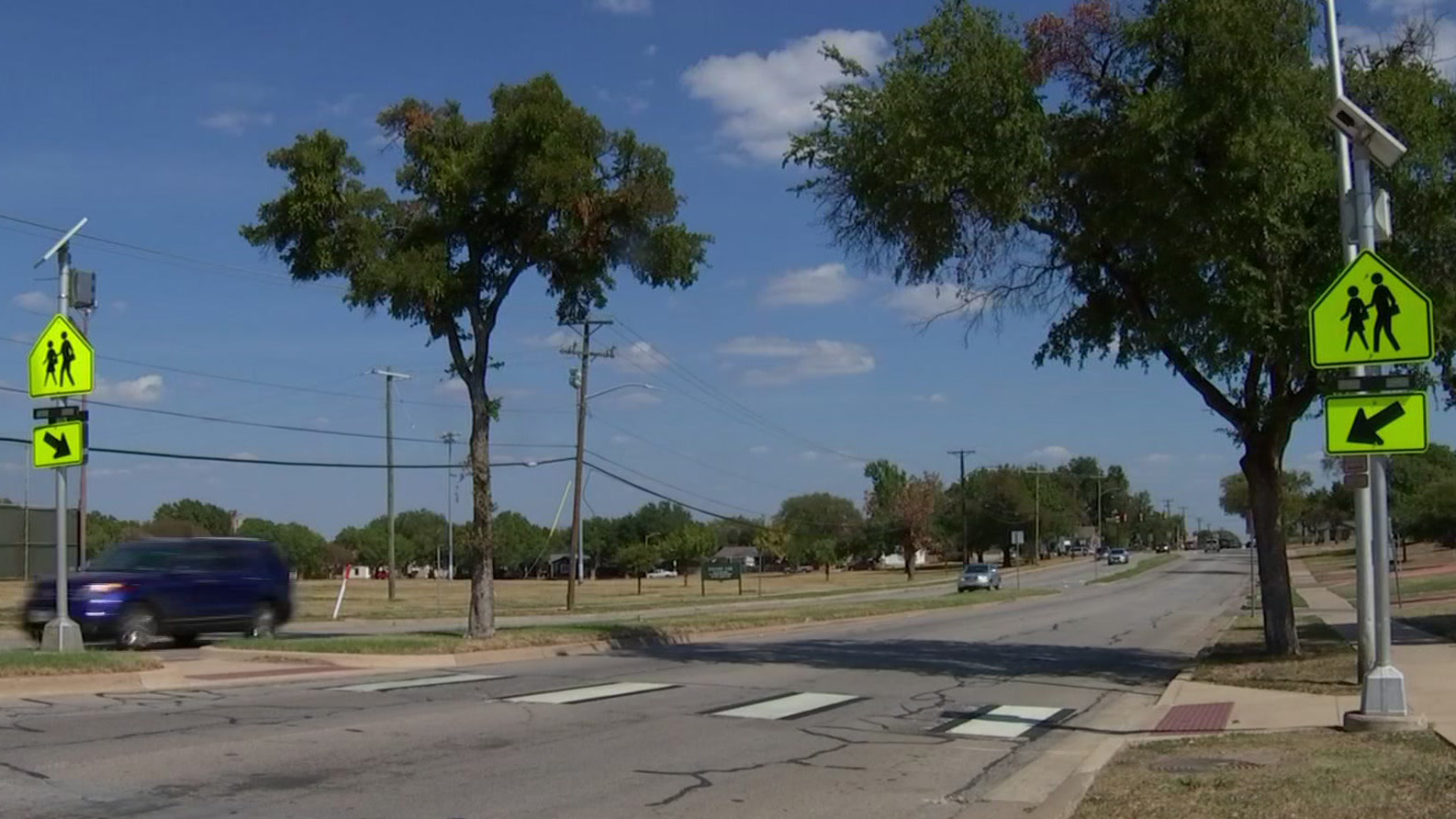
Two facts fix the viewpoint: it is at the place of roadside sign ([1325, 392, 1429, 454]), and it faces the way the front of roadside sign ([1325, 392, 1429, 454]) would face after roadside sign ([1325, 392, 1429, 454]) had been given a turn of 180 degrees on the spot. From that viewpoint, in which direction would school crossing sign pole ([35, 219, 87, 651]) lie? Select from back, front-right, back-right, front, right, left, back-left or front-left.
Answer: left

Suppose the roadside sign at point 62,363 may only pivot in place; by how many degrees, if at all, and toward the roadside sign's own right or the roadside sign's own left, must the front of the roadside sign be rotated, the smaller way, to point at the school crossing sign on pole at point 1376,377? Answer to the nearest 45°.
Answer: approximately 90° to the roadside sign's own left

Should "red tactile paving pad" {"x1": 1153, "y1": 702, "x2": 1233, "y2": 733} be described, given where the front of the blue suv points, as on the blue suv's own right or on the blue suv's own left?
on the blue suv's own left

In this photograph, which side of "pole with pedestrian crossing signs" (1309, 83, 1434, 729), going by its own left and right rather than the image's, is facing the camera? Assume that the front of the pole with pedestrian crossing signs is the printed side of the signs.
front

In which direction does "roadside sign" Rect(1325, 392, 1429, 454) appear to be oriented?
toward the camera

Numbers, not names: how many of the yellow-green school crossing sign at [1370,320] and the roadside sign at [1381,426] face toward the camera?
2

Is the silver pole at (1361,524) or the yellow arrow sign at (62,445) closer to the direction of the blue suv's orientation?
the yellow arrow sign

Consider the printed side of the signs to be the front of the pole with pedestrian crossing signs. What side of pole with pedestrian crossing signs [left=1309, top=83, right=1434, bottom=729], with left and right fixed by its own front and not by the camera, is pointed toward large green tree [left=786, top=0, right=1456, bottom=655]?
back

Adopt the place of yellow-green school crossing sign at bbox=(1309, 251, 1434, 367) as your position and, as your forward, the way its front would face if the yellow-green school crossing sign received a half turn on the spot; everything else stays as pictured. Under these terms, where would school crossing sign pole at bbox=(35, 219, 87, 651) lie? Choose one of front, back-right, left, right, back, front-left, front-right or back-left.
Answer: left

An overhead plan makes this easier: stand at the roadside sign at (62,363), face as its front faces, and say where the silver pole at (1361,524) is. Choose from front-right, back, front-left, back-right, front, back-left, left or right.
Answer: left

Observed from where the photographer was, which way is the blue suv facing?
facing the viewer and to the left of the viewer

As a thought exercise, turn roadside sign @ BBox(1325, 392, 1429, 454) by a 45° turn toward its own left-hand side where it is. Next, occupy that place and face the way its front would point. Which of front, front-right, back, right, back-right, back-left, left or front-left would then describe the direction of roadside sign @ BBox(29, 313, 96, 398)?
back-right
